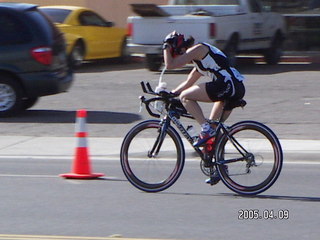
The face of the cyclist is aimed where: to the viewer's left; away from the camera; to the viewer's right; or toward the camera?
to the viewer's left

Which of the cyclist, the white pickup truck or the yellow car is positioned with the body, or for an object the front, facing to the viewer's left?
the cyclist

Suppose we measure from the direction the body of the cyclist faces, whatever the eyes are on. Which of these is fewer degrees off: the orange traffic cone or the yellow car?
the orange traffic cone

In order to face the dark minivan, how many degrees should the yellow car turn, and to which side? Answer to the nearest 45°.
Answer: approximately 135° to its right

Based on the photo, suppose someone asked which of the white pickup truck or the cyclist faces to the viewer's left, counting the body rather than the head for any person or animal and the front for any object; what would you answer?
the cyclist

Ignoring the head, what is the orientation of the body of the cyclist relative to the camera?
to the viewer's left

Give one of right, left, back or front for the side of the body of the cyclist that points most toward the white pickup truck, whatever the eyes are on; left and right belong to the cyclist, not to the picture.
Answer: right

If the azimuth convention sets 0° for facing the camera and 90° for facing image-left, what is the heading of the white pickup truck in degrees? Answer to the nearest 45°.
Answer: approximately 225°

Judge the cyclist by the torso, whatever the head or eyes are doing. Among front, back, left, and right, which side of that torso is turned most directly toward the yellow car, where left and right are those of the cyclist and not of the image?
right

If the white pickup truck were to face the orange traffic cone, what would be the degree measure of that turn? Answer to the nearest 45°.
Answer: approximately 135° to its right

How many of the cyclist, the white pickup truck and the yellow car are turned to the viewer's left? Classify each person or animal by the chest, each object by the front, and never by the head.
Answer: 1
